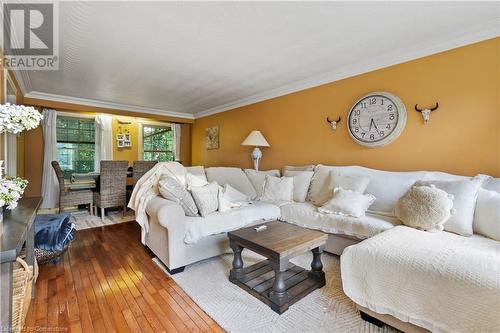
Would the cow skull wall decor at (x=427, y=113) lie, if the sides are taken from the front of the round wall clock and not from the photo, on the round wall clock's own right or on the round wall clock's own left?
on the round wall clock's own left

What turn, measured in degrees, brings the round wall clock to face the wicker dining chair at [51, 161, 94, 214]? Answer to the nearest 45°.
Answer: approximately 45° to its right

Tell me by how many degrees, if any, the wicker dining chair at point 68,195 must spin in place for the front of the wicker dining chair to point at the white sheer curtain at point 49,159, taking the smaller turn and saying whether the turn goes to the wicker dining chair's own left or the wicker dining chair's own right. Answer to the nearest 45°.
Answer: approximately 90° to the wicker dining chair's own left

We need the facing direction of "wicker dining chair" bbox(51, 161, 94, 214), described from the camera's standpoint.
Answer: facing to the right of the viewer

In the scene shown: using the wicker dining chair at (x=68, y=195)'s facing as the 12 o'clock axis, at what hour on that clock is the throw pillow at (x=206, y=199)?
The throw pillow is roughly at 2 o'clock from the wicker dining chair.

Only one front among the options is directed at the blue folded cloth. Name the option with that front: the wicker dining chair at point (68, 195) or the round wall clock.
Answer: the round wall clock

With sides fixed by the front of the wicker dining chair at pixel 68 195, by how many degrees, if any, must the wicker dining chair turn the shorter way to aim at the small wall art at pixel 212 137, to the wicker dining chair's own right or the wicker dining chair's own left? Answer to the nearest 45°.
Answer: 0° — it already faces it

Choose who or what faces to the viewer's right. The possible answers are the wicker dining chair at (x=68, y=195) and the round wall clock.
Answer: the wicker dining chair

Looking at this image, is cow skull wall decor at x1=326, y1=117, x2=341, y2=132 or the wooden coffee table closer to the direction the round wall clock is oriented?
the wooden coffee table

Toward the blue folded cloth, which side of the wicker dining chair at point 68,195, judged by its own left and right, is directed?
right

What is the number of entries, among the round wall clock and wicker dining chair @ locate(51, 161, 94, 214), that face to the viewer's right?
1

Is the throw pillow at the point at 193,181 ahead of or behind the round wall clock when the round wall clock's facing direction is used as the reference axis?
ahead

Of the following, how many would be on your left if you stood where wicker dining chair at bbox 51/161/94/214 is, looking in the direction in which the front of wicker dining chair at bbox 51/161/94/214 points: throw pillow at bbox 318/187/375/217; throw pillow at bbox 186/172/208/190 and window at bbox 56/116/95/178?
1

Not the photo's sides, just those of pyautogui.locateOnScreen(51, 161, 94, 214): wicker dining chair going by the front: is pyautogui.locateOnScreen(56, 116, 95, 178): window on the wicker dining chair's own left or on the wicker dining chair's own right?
on the wicker dining chair's own left

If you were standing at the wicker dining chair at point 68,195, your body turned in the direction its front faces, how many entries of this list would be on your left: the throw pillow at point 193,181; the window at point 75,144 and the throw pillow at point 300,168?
1

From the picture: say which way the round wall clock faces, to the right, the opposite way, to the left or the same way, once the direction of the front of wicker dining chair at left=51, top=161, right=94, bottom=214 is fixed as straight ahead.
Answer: the opposite way
